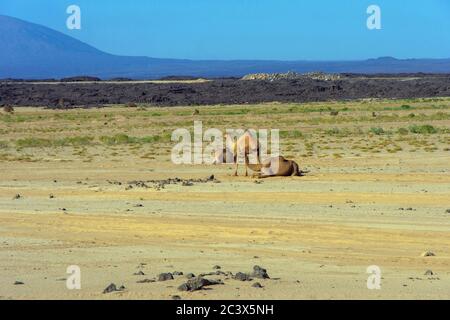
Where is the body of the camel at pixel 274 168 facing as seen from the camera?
to the viewer's left

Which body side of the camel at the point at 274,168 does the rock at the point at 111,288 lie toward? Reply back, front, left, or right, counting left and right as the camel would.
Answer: left

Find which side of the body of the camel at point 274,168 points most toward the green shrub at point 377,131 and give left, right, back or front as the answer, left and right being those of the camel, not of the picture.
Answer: right

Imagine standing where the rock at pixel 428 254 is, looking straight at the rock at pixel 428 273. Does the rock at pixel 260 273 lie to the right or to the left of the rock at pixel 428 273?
right

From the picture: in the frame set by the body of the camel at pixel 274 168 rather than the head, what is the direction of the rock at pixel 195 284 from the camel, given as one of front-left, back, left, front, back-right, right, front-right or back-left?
left

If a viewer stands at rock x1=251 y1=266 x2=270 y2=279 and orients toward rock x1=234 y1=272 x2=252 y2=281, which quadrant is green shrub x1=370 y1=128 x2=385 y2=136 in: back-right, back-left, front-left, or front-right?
back-right
